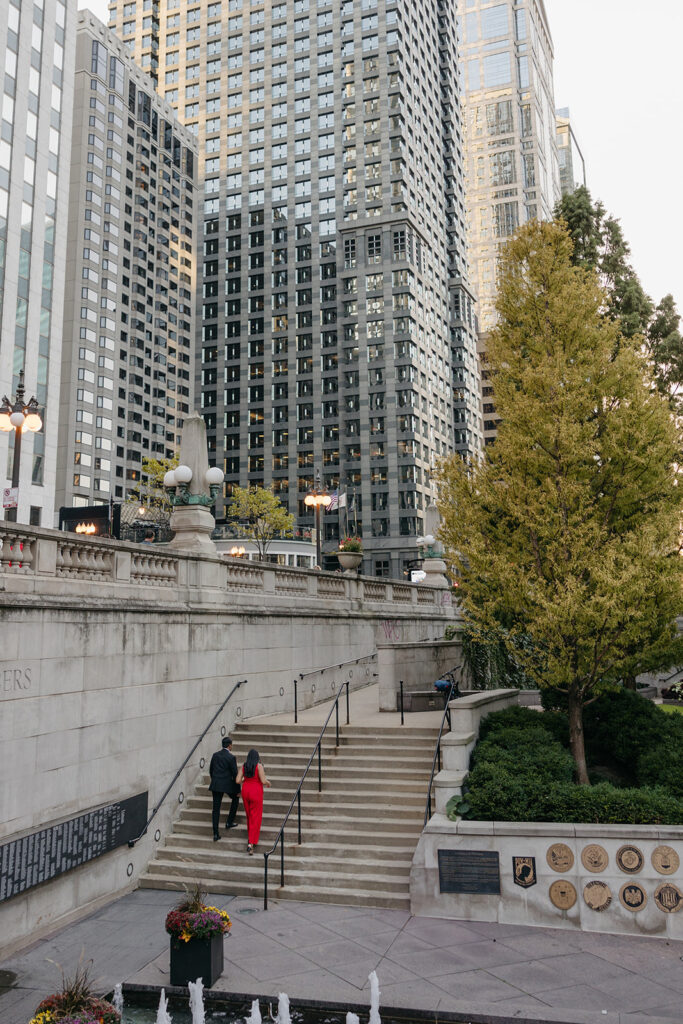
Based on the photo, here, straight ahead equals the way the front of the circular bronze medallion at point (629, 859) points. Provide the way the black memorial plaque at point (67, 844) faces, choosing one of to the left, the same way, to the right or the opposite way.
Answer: to the left

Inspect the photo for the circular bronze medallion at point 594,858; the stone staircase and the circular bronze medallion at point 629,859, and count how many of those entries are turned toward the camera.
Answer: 3

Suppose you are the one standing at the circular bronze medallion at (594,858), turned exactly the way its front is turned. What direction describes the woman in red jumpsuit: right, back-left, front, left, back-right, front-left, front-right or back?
right

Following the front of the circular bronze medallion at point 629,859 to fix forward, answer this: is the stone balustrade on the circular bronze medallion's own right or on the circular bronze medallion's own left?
on the circular bronze medallion's own right

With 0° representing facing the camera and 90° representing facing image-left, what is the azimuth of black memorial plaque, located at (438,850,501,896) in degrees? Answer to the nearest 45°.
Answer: approximately 0°

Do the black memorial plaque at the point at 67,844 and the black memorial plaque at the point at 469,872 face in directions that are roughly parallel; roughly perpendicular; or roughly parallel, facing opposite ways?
roughly perpendicular

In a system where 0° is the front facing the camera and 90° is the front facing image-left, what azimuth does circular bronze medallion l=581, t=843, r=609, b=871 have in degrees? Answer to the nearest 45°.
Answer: approximately 0°
